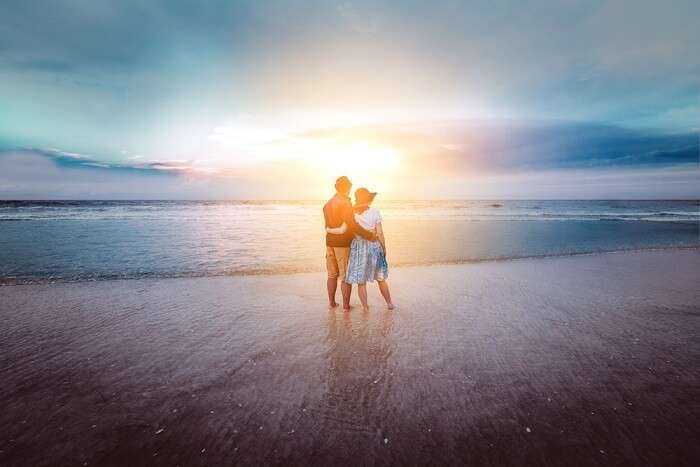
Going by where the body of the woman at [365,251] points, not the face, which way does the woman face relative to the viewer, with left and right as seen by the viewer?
facing away from the viewer
